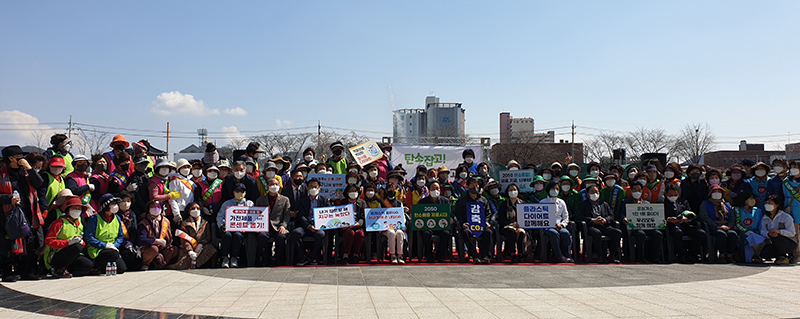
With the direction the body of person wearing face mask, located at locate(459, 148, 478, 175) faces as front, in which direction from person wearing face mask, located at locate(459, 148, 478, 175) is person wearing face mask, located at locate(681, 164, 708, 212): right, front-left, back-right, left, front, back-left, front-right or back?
left

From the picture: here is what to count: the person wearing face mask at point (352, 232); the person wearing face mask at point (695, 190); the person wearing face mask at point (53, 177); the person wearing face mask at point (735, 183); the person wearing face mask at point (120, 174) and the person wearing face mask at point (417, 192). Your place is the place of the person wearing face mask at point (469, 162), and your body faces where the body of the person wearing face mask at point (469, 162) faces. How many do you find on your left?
2

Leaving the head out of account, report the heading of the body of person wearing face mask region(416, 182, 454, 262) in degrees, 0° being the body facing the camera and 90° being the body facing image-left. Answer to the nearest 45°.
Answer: approximately 0°

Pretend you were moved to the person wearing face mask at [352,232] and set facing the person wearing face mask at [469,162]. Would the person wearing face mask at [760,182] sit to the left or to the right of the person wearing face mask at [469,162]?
right

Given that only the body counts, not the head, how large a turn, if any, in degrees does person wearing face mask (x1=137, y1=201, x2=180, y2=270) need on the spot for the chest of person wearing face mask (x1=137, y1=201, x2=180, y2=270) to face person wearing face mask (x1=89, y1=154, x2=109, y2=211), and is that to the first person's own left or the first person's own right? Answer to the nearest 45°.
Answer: approximately 135° to the first person's own right
